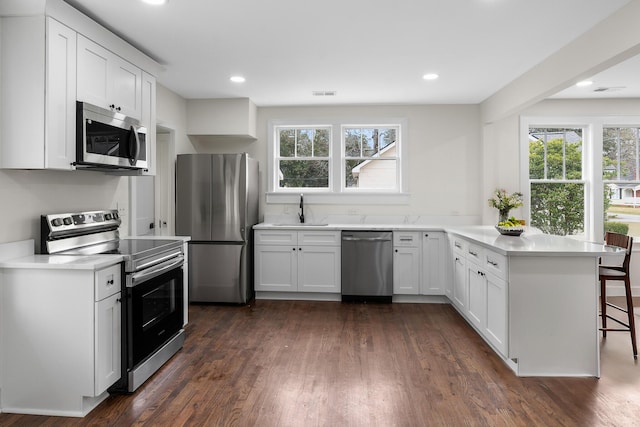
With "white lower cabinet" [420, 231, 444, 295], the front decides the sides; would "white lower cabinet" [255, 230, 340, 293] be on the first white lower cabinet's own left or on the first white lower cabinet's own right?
on the first white lower cabinet's own right

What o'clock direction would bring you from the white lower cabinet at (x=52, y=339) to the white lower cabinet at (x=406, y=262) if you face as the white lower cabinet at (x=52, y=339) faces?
the white lower cabinet at (x=406, y=262) is roughly at 10 o'clock from the white lower cabinet at (x=52, y=339).

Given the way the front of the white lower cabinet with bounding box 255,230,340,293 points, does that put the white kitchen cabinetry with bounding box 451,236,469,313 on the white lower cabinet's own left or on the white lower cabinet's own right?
on the white lower cabinet's own left

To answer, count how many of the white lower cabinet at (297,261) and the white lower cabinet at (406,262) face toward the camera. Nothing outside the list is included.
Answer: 2

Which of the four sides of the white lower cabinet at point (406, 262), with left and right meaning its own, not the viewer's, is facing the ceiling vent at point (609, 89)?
left

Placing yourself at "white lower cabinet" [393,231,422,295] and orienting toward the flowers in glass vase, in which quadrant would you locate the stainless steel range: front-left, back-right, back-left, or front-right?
back-right

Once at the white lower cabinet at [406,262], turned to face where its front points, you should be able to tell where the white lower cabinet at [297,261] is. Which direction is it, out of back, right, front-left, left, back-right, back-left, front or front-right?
right

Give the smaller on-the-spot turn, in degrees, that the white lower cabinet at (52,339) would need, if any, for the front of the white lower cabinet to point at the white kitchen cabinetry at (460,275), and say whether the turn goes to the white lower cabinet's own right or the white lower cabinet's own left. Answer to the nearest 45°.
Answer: approximately 45° to the white lower cabinet's own left

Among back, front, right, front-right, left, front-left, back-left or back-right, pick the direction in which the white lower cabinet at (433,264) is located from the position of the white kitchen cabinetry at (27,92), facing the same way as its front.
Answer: front-left

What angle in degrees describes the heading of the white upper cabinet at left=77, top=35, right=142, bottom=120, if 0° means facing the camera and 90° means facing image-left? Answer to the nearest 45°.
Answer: approximately 315°

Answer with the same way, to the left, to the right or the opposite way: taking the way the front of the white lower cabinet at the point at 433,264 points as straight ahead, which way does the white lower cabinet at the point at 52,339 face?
to the left

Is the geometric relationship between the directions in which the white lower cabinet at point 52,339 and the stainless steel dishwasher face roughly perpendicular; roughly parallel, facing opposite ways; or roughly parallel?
roughly perpendicular
